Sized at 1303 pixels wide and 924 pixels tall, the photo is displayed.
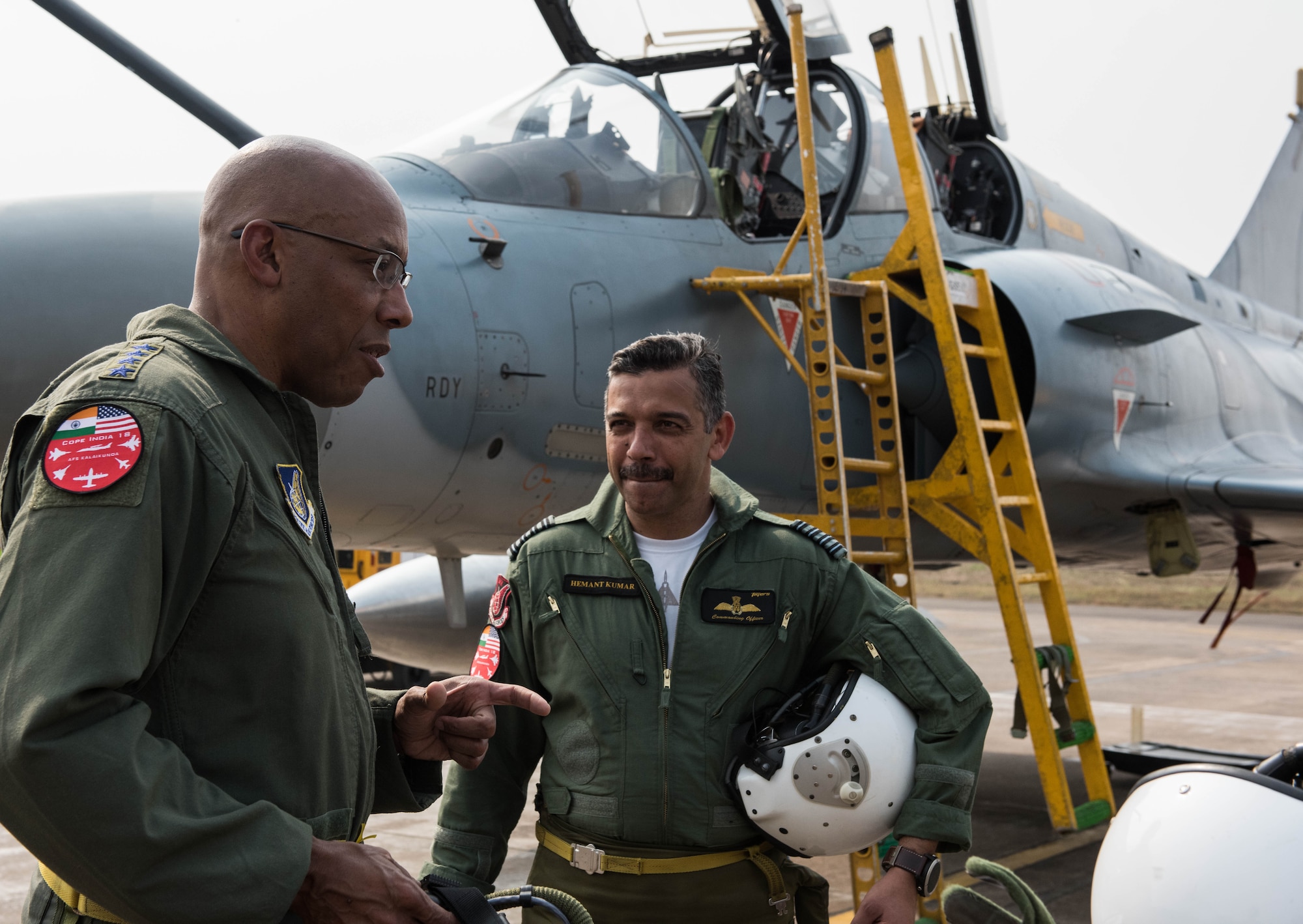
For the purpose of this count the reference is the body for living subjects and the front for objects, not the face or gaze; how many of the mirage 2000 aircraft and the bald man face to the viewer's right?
1

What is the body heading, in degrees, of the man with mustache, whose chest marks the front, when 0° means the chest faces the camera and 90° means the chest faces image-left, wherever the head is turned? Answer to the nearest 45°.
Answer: approximately 0°

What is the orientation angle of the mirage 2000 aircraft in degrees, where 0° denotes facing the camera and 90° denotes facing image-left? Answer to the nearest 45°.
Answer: approximately 45°

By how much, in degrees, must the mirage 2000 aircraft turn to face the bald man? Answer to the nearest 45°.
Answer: approximately 45° to its left

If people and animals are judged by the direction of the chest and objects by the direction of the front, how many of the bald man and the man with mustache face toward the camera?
1

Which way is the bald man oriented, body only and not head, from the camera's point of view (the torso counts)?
to the viewer's right

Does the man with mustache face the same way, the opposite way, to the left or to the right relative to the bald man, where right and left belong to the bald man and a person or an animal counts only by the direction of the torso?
to the right

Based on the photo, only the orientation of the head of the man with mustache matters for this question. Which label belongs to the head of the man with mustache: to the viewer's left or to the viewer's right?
to the viewer's left

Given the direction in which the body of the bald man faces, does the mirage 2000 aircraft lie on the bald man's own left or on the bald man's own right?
on the bald man's own left

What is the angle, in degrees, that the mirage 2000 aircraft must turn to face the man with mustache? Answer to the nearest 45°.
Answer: approximately 45° to its left

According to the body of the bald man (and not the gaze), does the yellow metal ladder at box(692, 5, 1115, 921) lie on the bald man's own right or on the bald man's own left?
on the bald man's own left

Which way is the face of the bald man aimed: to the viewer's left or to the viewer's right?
to the viewer's right
